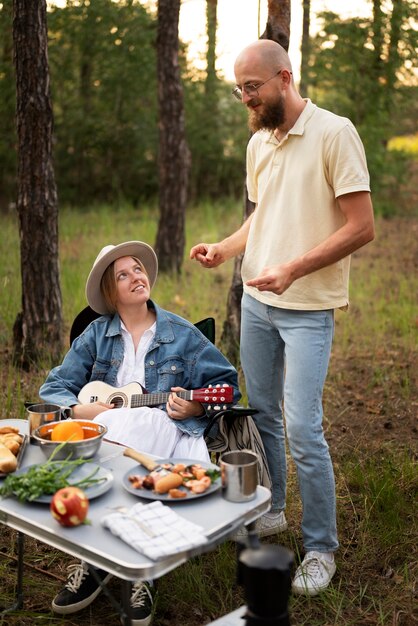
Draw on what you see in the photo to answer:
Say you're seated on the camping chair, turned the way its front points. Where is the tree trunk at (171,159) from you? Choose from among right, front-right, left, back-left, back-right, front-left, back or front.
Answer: back

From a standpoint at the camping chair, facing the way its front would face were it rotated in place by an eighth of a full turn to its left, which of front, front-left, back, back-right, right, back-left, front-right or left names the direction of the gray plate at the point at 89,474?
right

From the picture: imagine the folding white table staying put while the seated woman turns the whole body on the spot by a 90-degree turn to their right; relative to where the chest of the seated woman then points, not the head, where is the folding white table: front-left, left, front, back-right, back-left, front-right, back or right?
left

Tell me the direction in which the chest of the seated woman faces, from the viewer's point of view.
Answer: toward the camera

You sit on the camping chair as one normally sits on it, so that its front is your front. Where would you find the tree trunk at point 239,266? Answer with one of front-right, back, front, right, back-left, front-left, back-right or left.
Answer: back

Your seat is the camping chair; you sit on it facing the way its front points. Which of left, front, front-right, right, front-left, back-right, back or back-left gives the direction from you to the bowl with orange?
front-right

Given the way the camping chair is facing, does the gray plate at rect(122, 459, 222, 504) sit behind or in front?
in front

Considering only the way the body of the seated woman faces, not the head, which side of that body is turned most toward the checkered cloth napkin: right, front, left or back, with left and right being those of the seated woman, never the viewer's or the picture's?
front

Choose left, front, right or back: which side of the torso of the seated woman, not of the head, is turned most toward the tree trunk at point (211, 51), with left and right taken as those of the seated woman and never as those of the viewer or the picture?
back

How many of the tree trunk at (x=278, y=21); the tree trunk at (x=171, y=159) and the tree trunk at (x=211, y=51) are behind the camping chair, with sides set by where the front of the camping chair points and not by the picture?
3

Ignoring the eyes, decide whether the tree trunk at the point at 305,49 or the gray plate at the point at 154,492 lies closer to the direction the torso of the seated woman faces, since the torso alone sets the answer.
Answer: the gray plate

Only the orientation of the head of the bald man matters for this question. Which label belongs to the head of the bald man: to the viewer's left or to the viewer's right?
to the viewer's left

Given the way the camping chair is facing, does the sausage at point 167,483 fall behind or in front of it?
in front

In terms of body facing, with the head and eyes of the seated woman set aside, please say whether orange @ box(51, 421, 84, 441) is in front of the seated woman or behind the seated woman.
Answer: in front

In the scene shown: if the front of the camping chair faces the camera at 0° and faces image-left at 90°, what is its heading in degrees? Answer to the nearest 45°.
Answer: approximately 0°
